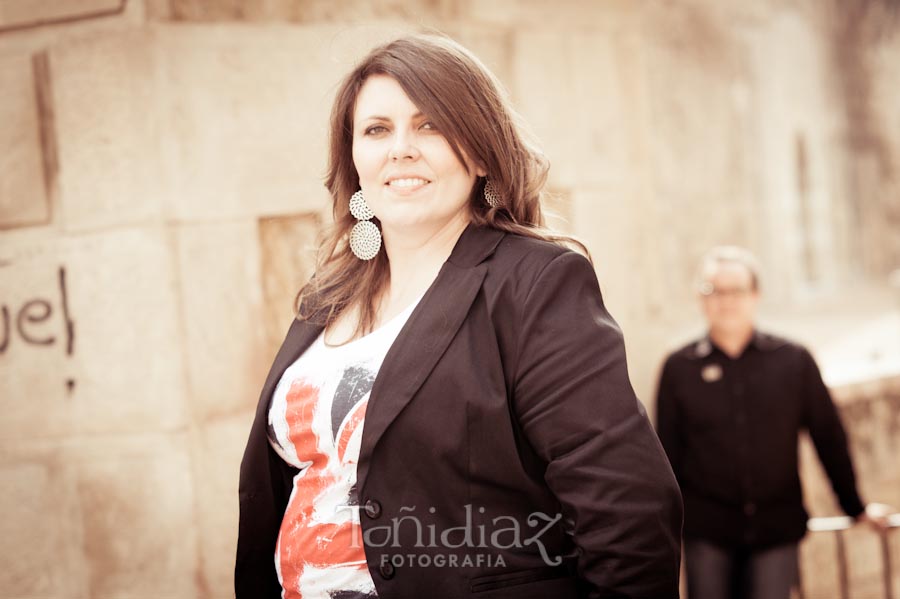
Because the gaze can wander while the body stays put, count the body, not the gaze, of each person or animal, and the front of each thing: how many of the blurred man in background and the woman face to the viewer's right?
0

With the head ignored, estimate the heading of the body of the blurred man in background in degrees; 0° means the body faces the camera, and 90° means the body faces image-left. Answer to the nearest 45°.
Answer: approximately 0°

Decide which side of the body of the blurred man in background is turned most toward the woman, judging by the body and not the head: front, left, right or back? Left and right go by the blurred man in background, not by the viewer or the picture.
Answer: front

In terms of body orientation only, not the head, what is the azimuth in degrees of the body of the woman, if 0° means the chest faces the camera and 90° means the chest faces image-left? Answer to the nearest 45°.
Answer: approximately 45°

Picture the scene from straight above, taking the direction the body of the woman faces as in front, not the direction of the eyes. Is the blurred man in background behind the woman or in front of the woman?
behind
